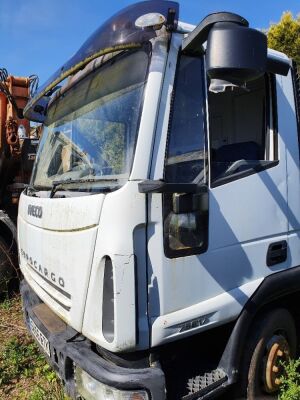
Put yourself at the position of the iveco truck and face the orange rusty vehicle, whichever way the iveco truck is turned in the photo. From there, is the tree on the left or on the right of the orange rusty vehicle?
right

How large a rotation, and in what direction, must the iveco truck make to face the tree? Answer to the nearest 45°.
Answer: approximately 135° to its right

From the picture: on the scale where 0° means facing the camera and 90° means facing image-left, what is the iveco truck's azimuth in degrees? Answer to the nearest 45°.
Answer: approximately 45°

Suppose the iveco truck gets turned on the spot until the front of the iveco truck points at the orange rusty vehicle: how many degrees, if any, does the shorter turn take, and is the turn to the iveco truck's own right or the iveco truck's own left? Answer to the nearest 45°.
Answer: approximately 90° to the iveco truck's own right
